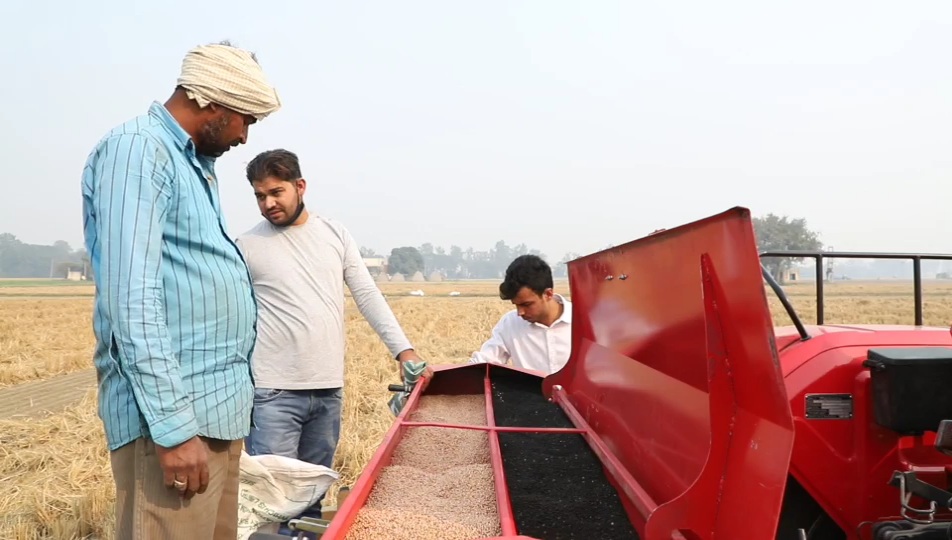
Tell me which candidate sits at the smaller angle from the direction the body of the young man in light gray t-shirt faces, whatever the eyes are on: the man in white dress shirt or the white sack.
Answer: the white sack

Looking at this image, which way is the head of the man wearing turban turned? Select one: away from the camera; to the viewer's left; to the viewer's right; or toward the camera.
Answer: to the viewer's right

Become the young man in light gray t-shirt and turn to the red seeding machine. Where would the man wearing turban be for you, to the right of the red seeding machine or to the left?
right

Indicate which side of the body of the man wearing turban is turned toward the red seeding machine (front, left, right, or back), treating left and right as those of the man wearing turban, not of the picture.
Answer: front

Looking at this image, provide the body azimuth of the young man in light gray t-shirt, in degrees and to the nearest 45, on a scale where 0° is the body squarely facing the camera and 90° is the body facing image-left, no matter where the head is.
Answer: approximately 0°

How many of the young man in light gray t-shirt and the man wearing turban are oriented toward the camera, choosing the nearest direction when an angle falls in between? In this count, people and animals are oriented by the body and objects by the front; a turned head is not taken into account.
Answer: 1

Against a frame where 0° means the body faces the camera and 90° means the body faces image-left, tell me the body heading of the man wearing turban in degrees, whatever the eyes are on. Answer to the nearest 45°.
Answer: approximately 270°

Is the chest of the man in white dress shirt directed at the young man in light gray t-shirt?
yes

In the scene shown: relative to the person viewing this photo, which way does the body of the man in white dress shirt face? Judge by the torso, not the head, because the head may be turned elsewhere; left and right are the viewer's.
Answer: facing the viewer and to the left of the viewer

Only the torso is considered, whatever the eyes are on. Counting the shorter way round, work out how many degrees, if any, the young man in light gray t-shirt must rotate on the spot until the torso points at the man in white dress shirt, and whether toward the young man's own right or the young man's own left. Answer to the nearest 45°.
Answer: approximately 135° to the young man's own left
